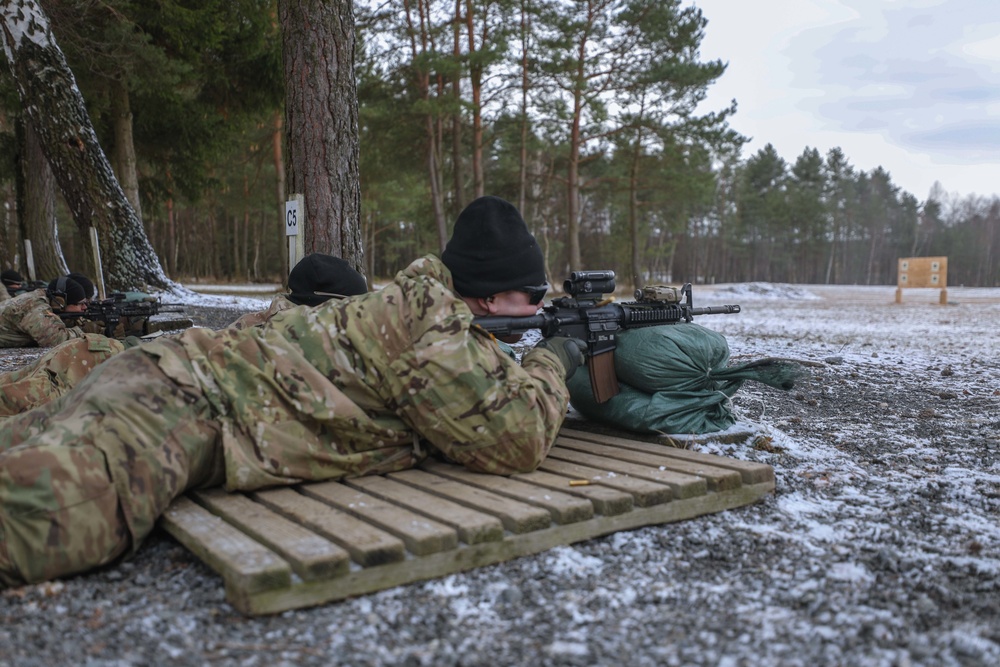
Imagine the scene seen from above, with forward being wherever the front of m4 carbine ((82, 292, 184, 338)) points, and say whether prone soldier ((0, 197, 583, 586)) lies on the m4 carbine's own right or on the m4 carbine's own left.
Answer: on the m4 carbine's own right

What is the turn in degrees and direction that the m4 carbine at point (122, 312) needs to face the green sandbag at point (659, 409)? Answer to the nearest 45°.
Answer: approximately 45° to its right

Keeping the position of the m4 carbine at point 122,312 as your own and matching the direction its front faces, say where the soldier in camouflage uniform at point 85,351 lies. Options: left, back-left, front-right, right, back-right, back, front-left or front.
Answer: right

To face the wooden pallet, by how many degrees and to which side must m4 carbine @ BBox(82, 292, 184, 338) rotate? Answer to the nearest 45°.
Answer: approximately 90° to its right

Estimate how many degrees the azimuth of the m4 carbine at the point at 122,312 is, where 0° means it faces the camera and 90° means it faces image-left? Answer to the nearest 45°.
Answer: approximately 270°

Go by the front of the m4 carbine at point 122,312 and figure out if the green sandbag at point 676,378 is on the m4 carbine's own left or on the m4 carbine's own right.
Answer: on the m4 carbine's own right

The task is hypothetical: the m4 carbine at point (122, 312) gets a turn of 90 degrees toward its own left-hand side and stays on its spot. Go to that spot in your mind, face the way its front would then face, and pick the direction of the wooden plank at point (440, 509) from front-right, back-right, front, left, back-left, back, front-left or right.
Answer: back
